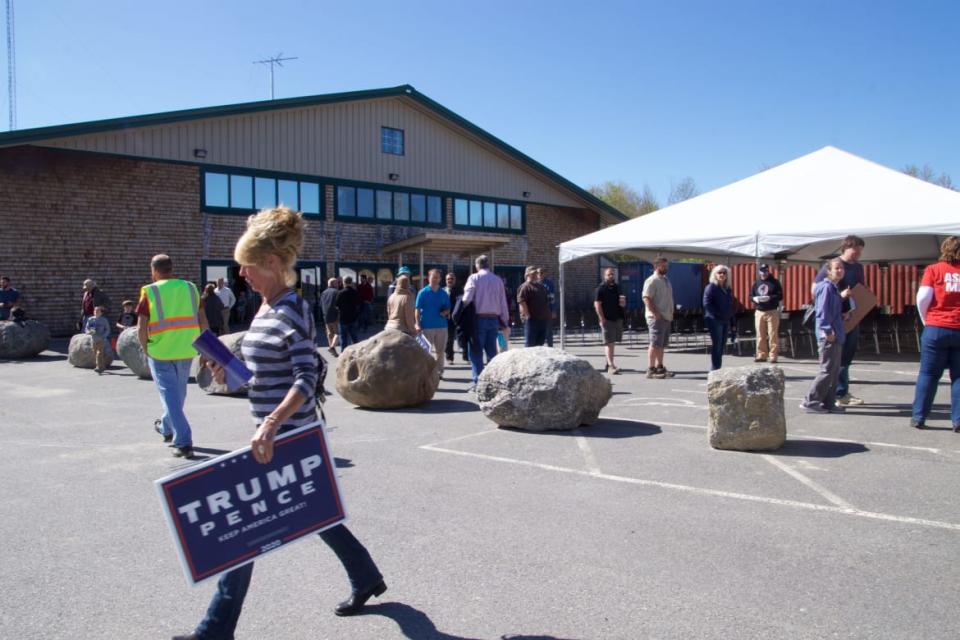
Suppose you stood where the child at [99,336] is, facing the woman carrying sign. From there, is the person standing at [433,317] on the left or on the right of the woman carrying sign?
left

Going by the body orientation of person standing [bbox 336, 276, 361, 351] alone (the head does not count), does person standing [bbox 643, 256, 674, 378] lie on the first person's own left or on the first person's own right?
on the first person's own right

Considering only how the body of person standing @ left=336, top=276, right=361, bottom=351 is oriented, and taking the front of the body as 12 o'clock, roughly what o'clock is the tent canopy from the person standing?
The tent canopy is roughly at 4 o'clock from the person standing.

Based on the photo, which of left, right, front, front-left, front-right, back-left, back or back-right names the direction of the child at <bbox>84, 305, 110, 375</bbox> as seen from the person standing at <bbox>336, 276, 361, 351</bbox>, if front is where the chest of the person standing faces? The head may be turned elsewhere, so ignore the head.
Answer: left

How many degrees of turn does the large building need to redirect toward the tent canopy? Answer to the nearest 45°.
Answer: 0° — it already faces it

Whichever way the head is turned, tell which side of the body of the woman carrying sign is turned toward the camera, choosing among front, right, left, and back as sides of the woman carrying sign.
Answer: left

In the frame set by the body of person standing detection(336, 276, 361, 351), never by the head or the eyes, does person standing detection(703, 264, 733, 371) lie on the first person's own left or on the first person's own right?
on the first person's own right

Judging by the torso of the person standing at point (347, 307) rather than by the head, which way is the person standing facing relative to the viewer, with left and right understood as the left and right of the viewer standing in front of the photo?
facing away from the viewer
